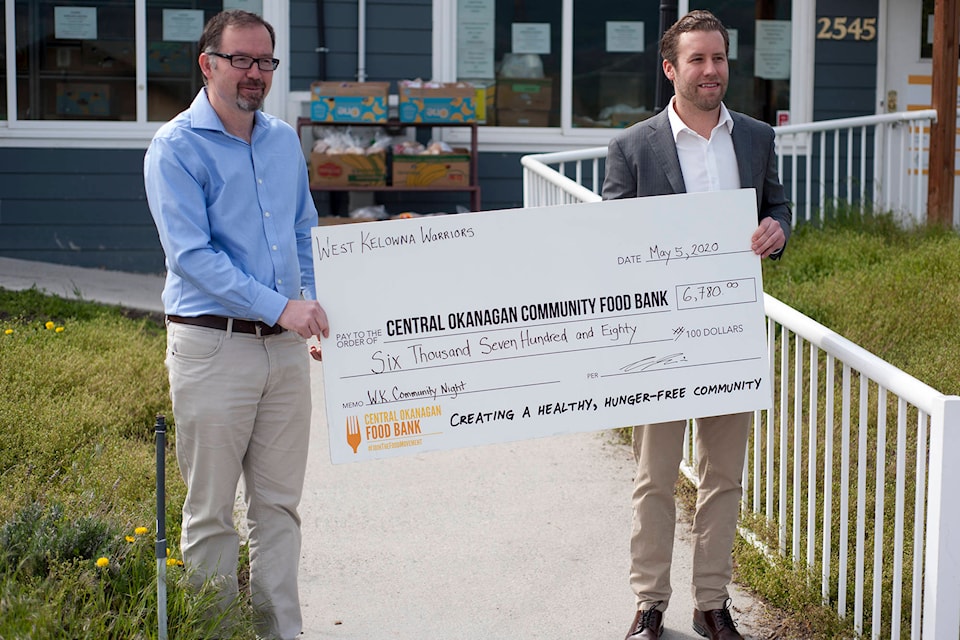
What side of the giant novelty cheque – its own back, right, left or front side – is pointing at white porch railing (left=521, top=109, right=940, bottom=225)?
back

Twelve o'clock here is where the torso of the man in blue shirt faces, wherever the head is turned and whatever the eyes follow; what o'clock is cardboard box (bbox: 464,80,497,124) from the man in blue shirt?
The cardboard box is roughly at 8 o'clock from the man in blue shirt.

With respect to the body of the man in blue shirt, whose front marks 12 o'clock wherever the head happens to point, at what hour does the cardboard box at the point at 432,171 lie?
The cardboard box is roughly at 8 o'clock from the man in blue shirt.

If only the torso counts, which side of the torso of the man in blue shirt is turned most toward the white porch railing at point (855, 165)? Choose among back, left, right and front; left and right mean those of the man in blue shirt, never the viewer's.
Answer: left

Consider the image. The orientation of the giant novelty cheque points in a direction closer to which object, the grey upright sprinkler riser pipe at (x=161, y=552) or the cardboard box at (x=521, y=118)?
the grey upright sprinkler riser pipe

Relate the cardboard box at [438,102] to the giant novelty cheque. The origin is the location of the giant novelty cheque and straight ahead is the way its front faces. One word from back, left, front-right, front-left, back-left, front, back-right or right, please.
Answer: back

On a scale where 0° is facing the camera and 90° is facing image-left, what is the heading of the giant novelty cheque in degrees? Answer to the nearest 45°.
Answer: approximately 0°
